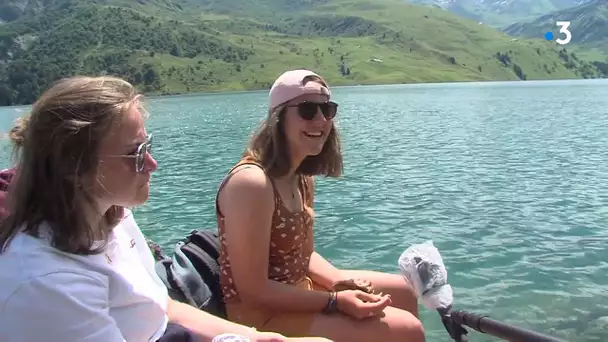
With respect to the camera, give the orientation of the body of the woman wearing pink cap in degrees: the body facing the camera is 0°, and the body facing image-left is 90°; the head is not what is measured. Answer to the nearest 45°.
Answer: approximately 315°

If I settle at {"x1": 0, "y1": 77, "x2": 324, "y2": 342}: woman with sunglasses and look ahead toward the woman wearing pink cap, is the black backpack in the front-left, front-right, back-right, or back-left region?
front-left

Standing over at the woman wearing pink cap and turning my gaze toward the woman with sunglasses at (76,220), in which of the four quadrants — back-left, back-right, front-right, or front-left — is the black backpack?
front-right

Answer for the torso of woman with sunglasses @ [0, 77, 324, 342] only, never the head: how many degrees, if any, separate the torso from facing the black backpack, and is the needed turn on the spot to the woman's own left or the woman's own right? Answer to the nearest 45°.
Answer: approximately 90° to the woman's own left

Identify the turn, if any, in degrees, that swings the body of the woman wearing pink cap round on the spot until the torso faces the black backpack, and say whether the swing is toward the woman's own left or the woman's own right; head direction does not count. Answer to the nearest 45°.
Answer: approximately 135° to the woman's own right

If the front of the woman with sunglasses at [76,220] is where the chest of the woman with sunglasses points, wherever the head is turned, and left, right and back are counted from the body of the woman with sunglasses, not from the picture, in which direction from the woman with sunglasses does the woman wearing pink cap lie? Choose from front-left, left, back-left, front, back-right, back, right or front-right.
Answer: front-left

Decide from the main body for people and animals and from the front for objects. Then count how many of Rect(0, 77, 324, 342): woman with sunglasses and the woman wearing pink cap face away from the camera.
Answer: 0

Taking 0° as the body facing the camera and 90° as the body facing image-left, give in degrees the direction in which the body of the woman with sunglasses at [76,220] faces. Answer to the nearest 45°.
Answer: approximately 270°

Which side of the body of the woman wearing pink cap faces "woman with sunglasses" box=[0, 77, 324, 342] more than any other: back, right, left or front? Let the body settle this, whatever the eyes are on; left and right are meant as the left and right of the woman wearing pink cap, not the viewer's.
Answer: right

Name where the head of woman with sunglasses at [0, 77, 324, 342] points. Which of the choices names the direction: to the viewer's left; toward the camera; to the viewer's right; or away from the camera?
to the viewer's right

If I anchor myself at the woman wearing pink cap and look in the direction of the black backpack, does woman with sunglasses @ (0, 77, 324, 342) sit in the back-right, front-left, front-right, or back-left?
front-left

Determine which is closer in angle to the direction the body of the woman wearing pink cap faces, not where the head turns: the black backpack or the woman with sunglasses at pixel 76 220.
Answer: the woman with sunglasses
